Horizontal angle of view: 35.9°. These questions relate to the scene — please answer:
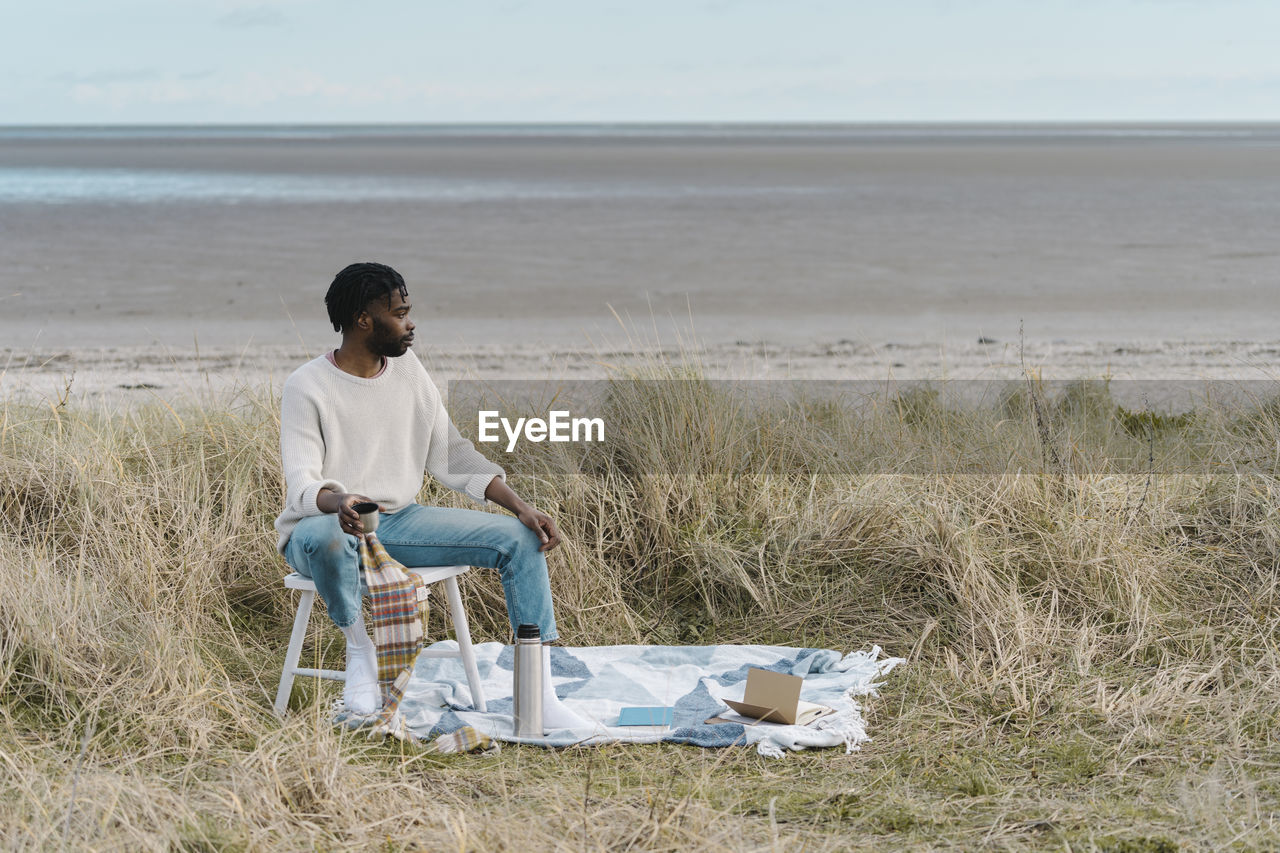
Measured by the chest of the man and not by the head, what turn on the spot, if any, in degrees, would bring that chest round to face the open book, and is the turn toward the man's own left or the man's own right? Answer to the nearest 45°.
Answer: approximately 45° to the man's own left

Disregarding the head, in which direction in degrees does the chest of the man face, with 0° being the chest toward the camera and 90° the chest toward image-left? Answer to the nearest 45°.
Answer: approximately 315°

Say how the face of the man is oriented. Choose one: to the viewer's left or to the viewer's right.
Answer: to the viewer's right
